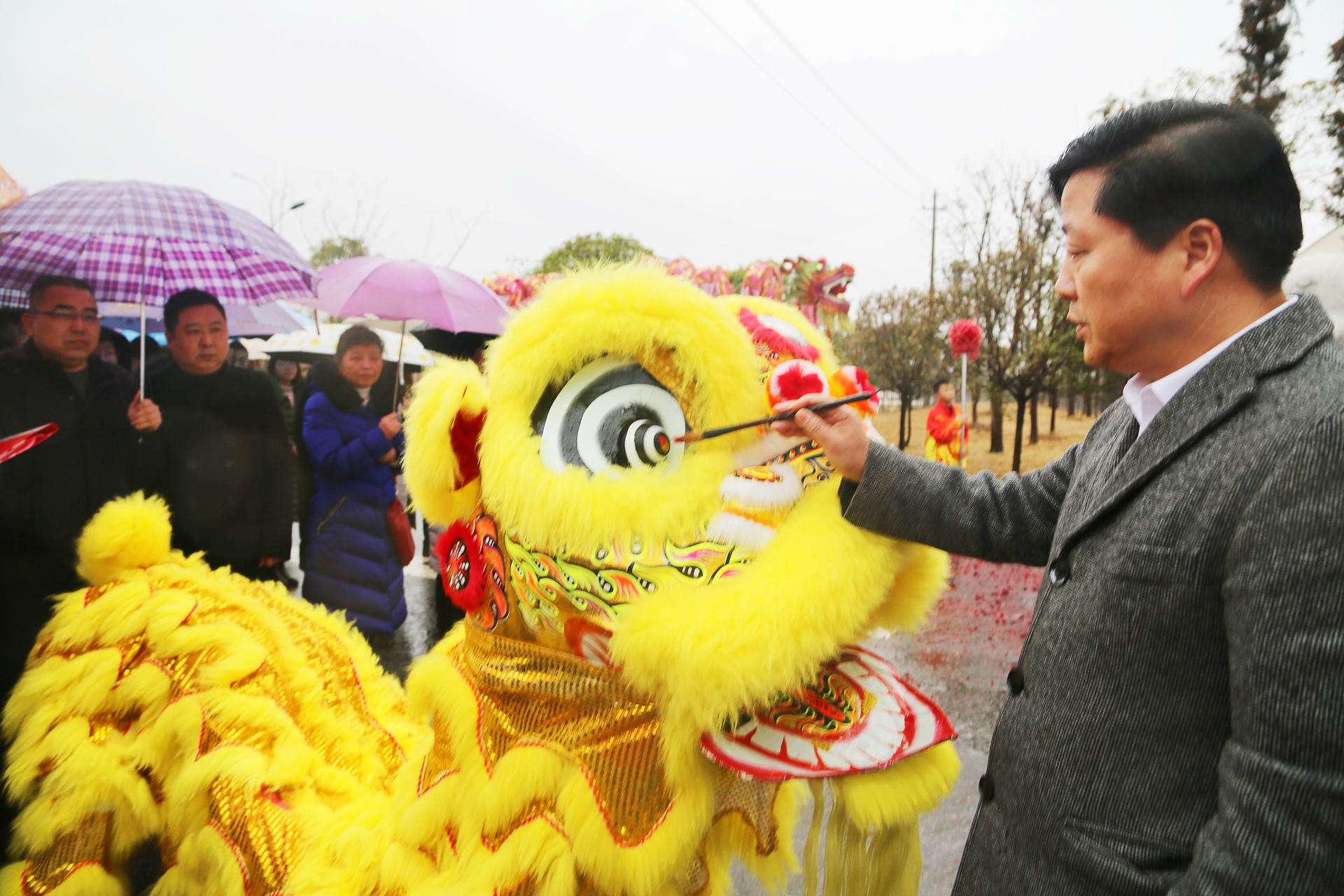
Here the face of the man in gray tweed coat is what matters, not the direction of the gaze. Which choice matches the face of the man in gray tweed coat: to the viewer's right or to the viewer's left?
to the viewer's left

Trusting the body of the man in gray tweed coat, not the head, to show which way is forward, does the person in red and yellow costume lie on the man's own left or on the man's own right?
on the man's own right

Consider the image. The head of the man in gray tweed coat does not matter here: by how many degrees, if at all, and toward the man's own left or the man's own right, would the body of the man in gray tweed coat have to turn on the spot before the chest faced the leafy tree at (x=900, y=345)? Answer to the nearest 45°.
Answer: approximately 90° to the man's own right

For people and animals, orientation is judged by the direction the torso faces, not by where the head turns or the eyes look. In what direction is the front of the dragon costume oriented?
to the viewer's right

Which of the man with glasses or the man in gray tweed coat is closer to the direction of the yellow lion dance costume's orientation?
the man in gray tweed coat

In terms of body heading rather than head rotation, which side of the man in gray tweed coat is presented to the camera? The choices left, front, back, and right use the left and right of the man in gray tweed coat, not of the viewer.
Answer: left

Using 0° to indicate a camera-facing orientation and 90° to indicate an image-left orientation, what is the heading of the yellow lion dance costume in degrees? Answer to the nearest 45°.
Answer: approximately 270°
